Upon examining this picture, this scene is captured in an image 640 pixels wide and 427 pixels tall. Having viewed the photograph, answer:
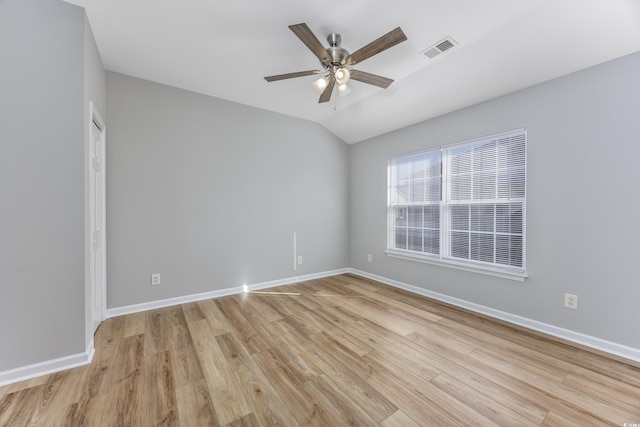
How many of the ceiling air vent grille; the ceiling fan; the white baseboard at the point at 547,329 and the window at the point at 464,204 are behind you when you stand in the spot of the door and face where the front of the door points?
0

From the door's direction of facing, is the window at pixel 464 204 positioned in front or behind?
in front

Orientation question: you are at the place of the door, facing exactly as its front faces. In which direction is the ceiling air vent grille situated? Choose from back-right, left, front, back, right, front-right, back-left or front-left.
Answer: front-right

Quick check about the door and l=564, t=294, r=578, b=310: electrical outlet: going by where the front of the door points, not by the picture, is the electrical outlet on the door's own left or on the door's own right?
on the door's own right

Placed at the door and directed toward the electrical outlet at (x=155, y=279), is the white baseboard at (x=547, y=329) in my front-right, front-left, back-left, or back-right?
front-right

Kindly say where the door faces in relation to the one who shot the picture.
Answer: facing to the right of the viewer

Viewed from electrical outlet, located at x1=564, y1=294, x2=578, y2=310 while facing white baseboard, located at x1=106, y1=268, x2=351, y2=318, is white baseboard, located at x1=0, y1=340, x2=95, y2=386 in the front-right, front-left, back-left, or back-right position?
front-left

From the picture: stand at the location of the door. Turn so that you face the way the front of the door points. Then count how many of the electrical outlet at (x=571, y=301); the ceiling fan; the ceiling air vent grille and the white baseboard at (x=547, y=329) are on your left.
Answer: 0
